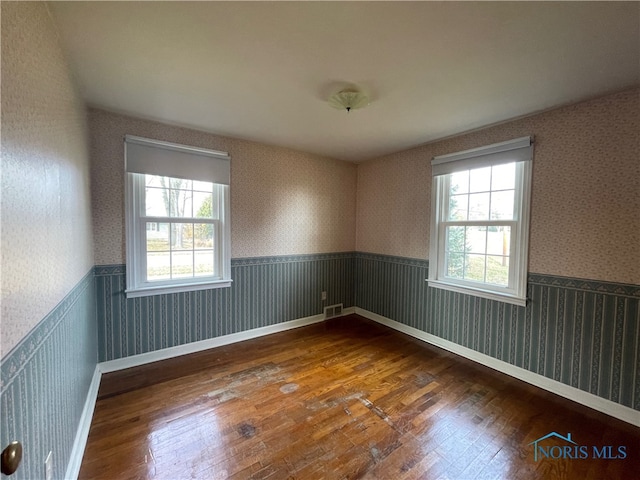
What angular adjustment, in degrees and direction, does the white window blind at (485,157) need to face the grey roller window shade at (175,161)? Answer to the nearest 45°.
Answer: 0° — it already faces it

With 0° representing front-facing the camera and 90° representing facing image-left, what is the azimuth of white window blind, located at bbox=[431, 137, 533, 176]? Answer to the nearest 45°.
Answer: approximately 45°
